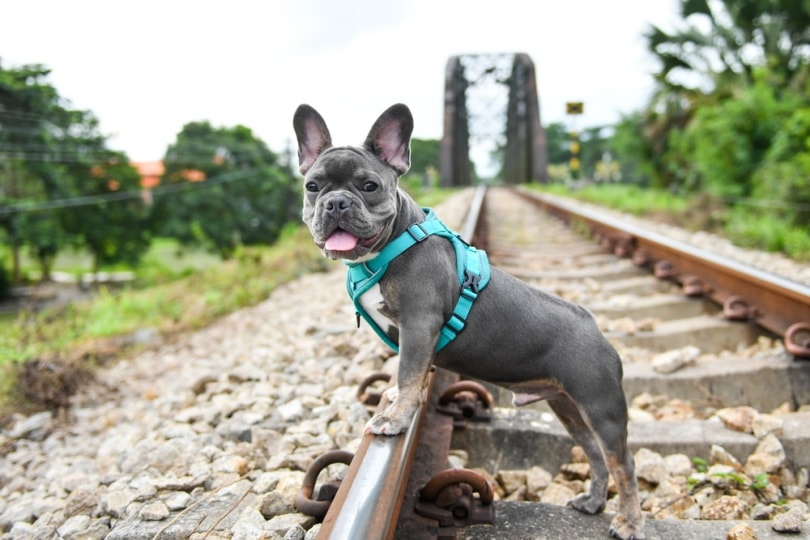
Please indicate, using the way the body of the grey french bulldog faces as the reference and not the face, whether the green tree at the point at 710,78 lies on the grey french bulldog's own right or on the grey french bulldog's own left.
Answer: on the grey french bulldog's own right

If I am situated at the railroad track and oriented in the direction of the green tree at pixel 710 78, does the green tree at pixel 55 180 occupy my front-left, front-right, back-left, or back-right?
front-left

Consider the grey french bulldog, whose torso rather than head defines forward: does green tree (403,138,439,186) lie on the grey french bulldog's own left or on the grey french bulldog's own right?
on the grey french bulldog's own right

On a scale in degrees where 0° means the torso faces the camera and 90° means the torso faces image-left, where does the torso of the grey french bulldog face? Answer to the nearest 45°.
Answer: approximately 90°

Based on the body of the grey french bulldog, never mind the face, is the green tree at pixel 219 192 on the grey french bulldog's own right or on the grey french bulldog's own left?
on the grey french bulldog's own right

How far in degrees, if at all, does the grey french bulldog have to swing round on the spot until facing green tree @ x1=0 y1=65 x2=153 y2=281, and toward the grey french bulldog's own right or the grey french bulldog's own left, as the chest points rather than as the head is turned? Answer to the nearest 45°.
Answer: approximately 45° to the grey french bulldog's own right

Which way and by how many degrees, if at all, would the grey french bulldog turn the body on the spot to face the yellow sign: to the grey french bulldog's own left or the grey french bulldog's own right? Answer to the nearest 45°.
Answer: approximately 90° to the grey french bulldog's own right
